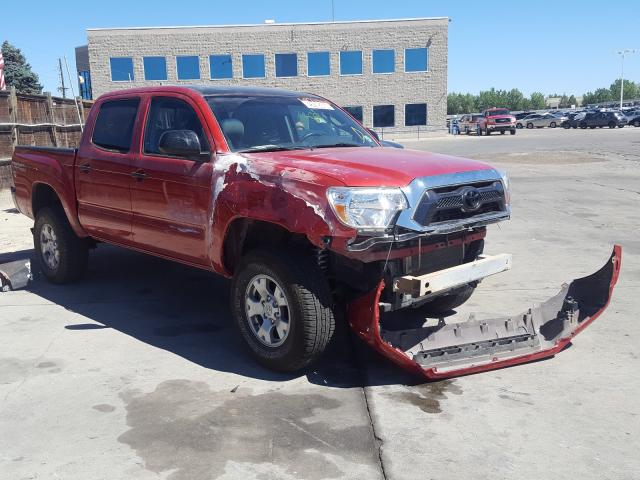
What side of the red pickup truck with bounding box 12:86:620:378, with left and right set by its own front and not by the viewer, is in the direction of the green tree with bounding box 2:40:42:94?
back

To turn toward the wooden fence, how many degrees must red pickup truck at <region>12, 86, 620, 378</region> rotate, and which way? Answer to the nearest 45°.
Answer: approximately 180°

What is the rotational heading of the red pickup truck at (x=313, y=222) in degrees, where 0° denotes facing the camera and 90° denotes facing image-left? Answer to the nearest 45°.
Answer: approximately 315°
